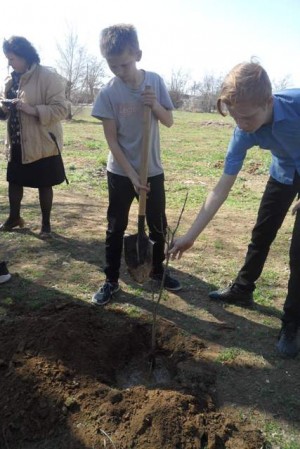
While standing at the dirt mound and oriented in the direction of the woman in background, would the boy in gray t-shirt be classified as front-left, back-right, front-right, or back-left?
front-right

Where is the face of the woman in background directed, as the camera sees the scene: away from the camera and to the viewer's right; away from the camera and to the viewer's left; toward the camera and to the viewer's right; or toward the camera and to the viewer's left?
toward the camera and to the viewer's left

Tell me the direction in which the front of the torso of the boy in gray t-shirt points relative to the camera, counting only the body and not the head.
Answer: toward the camera

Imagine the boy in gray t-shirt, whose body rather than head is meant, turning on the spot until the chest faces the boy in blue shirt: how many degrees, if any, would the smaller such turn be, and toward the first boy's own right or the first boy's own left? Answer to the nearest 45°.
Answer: approximately 45° to the first boy's own left

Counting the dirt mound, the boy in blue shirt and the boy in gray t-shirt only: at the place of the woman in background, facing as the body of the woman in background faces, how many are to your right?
0

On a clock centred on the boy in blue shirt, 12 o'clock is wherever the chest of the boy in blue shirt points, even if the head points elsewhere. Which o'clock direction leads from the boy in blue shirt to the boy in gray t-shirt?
The boy in gray t-shirt is roughly at 2 o'clock from the boy in blue shirt.

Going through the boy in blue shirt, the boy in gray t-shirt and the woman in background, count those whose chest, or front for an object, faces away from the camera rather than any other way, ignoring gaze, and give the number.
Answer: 0

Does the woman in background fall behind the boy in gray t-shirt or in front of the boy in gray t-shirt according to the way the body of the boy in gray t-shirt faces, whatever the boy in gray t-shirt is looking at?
behind

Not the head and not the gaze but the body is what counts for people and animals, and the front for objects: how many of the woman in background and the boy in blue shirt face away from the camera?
0

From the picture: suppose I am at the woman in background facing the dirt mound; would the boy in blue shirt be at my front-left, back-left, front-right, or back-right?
front-left

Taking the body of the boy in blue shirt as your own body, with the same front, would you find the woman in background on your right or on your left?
on your right

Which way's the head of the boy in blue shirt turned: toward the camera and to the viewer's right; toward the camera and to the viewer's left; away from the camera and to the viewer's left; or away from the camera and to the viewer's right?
toward the camera and to the viewer's left

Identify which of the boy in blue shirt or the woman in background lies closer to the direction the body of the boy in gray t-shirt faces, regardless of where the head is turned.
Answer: the boy in blue shirt
